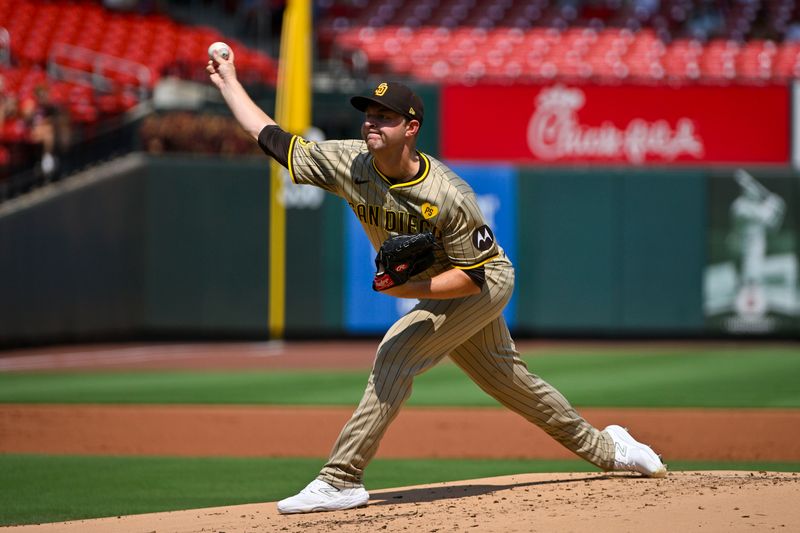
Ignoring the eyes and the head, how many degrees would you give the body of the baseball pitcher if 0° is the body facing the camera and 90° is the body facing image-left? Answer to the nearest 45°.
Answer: approximately 45°

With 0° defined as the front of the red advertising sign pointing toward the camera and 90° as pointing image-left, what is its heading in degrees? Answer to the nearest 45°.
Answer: approximately 0°

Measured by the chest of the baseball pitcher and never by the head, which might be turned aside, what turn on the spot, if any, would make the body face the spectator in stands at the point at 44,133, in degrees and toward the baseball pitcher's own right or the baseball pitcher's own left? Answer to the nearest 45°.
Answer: approximately 90° to the baseball pitcher's own right

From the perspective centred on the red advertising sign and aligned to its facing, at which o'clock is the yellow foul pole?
The yellow foul pole is roughly at 2 o'clock from the red advertising sign.

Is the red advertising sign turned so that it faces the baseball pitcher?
yes

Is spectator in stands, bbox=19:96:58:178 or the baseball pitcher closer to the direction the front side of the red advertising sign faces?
the baseball pitcher

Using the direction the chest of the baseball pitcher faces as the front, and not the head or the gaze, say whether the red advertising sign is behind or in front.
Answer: behind

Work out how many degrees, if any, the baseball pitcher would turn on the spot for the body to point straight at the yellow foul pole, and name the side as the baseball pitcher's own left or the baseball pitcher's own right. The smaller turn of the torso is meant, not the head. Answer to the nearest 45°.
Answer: approximately 135° to the baseball pitcher's own right

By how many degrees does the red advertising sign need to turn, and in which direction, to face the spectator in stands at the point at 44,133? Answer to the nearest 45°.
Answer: approximately 45° to its right
